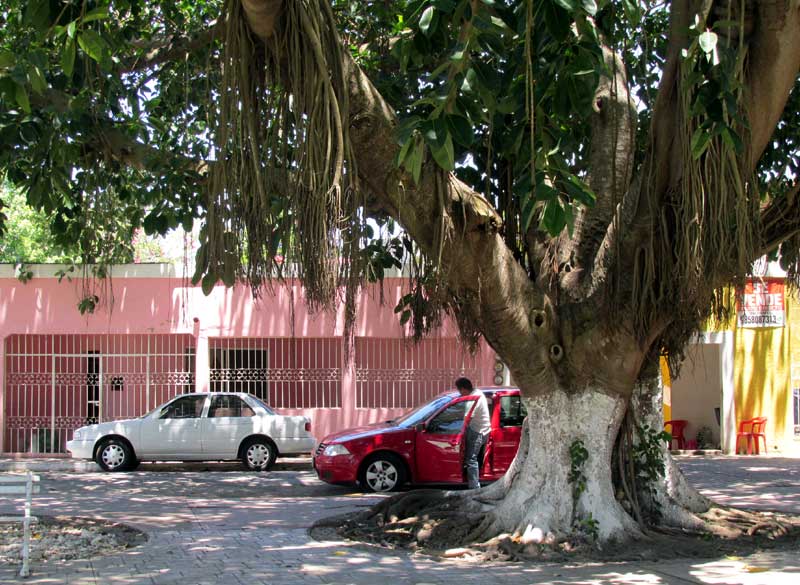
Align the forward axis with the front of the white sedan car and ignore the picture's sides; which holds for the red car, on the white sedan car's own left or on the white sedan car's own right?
on the white sedan car's own left

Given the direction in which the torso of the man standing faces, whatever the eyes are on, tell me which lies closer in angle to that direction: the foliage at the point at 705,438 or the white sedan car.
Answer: the white sedan car

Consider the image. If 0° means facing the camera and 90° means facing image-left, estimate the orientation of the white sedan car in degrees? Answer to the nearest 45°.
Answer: approximately 90°

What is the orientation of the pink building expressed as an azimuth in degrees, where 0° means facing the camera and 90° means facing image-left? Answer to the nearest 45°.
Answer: approximately 0°

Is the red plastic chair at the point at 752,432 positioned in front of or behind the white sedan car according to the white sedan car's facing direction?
behind

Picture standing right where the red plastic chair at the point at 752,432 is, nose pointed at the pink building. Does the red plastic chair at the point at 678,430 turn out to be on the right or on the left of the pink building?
right
